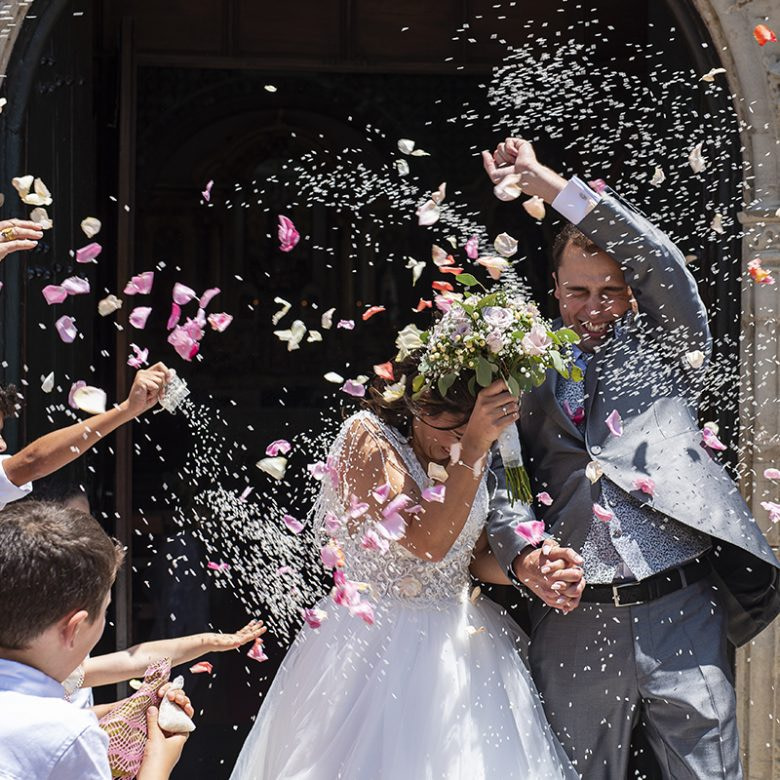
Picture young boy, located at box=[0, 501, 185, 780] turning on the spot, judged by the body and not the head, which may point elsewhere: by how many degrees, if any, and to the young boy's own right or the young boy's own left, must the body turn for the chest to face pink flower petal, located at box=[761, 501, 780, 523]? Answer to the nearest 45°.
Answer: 0° — they already face it

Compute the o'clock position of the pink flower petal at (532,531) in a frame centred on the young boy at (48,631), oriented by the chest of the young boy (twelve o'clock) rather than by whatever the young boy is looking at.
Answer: The pink flower petal is roughly at 12 o'clock from the young boy.

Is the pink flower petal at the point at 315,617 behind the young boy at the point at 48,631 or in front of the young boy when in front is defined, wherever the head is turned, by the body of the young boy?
in front

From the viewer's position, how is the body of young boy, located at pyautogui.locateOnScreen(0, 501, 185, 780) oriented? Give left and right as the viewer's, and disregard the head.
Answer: facing away from the viewer and to the right of the viewer

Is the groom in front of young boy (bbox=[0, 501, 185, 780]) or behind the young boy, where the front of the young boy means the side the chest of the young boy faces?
in front

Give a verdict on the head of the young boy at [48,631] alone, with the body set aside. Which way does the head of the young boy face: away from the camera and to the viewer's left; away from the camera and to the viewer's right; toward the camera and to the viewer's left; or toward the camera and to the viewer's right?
away from the camera and to the viewer's right

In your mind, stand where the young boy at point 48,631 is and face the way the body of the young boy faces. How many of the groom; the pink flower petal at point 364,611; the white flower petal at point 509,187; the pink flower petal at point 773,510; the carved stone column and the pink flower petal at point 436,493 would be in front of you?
6

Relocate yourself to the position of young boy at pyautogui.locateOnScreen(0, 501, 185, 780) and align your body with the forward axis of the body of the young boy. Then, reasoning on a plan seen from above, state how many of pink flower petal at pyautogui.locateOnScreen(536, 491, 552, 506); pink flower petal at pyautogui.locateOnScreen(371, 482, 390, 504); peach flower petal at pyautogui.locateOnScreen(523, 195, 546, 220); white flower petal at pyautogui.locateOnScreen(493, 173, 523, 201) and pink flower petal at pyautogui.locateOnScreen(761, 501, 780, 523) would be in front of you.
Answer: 5

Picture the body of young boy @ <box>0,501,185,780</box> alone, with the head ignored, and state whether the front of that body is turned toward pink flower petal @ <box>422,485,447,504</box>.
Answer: yes

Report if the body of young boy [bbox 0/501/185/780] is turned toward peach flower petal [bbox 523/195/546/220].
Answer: yes

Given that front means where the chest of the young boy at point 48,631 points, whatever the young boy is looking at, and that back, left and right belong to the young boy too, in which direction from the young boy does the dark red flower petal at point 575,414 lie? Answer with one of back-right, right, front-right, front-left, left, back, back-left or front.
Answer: front

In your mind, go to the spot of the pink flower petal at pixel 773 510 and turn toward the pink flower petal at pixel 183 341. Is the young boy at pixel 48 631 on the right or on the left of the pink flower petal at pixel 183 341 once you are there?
left

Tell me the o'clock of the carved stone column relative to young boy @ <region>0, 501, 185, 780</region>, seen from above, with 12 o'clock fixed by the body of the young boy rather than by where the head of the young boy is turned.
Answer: The carved stone column is roughly at 12 o'clock from the young boy.

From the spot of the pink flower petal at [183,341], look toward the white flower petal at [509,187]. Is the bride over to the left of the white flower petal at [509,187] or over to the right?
right
